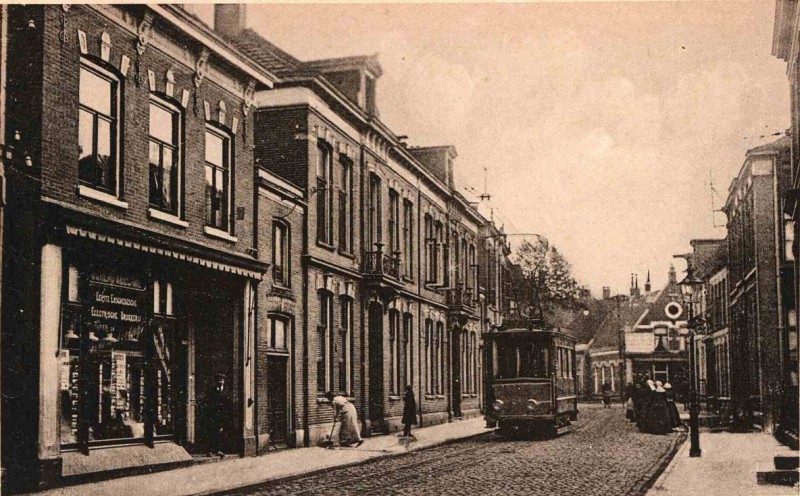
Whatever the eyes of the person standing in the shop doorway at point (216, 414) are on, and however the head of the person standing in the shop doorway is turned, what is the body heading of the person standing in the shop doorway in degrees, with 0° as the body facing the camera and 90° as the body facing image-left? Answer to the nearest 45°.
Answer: approximately 315°

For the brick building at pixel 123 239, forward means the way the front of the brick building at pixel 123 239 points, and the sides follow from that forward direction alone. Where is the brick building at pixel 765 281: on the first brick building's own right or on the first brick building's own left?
on the first brick building's own left

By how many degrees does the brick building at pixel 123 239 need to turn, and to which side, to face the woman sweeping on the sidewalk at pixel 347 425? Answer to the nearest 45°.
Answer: approximately 90° to its left
